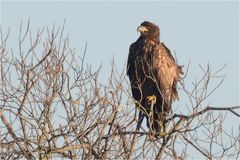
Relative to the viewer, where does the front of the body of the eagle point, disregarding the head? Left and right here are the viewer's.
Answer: facing the viewer and to the left of the viewer
